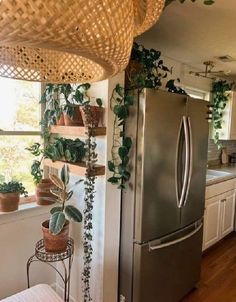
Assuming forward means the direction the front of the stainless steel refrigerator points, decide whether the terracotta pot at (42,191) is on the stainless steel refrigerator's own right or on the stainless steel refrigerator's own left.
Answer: on the stainless steel refrigerator's own right

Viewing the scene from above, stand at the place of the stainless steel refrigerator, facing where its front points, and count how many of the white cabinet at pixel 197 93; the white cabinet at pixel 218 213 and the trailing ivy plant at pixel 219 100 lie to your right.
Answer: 0

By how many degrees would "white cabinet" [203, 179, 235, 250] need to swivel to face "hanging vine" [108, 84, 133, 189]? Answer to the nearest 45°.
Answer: approximately 45° to its right

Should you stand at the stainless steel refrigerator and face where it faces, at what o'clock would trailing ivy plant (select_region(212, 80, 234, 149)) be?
The trailing ivy plant is roughly at 8 o'clock from the stainless steel refrigerator.

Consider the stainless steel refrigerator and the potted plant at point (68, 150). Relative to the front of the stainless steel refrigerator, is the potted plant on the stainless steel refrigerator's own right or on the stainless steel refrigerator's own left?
on the stainless steel refrigerator's own right

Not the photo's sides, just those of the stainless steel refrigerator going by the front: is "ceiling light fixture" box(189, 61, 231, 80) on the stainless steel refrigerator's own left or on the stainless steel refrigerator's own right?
on the stainless steel refrigerator's own left

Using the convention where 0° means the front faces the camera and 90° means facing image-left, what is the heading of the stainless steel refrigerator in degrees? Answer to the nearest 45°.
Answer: approximately 315°

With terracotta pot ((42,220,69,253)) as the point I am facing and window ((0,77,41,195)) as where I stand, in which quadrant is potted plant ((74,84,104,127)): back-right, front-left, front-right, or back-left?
front-left
